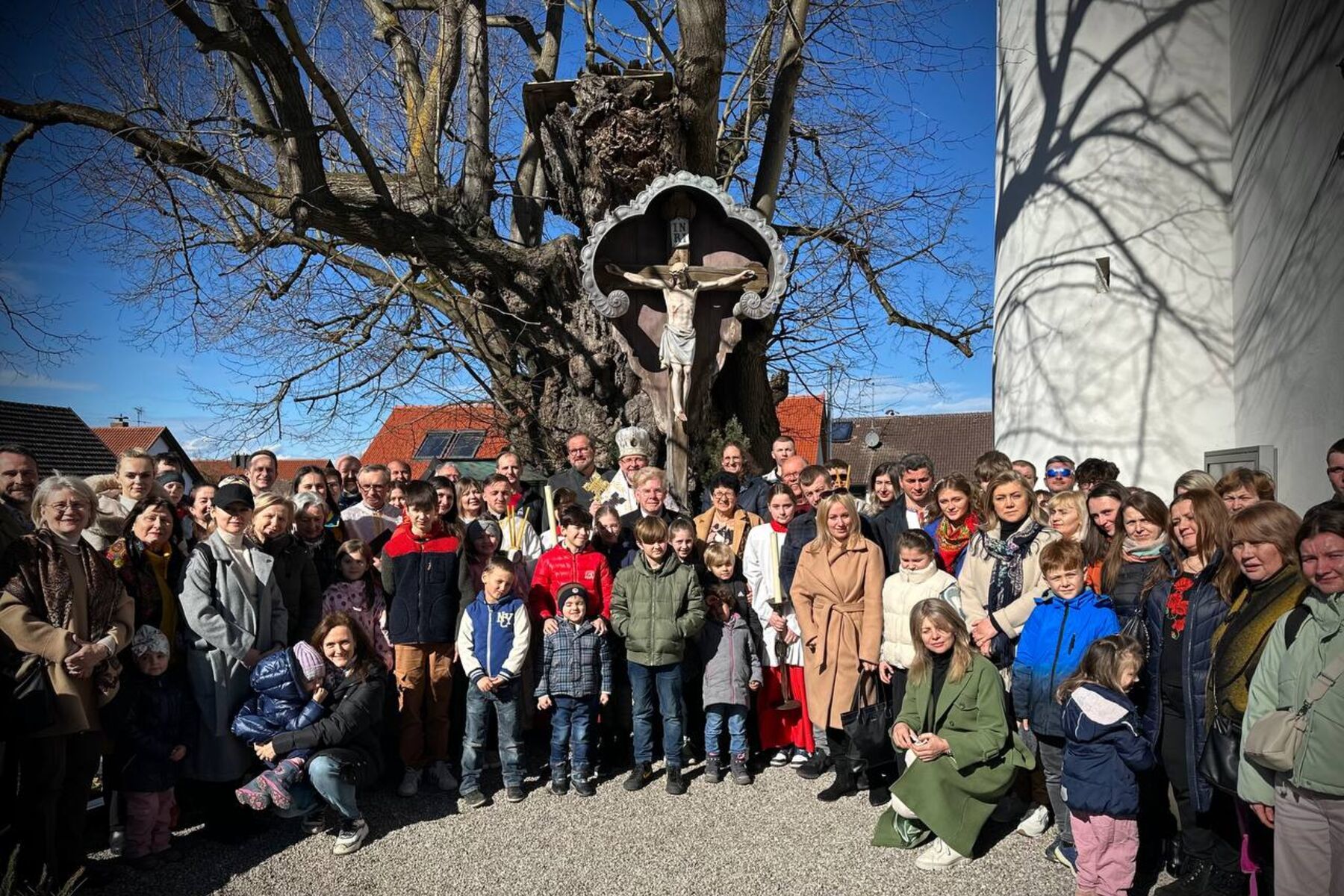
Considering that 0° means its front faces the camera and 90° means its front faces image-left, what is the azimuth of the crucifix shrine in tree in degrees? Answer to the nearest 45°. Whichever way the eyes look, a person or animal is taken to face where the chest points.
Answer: approximately 0°

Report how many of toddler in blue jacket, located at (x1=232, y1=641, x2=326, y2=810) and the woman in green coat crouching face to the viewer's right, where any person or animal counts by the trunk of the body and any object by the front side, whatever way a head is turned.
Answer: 1

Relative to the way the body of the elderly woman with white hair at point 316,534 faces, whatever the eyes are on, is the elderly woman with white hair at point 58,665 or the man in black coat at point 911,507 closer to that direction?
the elderly woman with white hair
